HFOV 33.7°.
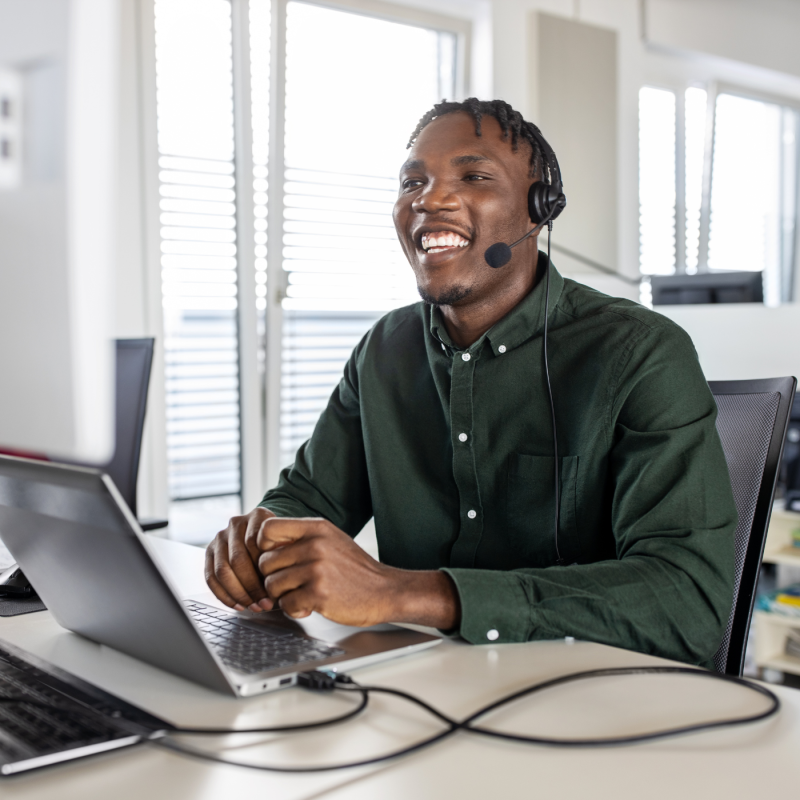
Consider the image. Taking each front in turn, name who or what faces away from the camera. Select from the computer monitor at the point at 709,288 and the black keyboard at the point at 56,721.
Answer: the computer monitor

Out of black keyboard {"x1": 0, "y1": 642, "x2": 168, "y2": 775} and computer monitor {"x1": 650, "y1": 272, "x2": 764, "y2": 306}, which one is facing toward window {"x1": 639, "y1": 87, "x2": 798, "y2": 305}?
the computer monitor

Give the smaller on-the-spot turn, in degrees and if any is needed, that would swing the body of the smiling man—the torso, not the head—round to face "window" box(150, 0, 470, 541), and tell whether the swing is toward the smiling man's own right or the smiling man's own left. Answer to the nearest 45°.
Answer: approximately 135° to the smiling man's own right

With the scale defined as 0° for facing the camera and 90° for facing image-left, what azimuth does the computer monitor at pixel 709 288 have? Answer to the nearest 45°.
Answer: approximately 180°

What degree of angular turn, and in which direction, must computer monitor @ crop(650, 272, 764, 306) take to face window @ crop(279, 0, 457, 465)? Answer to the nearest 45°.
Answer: approximately 90° to its left

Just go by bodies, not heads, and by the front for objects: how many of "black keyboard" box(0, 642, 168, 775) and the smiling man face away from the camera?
0

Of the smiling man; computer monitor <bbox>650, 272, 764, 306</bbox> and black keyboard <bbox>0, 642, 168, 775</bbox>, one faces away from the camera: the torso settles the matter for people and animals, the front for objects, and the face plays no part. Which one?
the computer monitor

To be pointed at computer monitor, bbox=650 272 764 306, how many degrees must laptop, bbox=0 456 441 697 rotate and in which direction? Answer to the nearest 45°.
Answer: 0° — it already faces it

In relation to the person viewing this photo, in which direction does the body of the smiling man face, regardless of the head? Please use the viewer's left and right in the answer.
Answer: facing the viewer and to the left of the viewer

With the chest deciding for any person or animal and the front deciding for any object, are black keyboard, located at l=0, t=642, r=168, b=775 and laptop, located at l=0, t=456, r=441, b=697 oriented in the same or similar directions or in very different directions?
very different directions

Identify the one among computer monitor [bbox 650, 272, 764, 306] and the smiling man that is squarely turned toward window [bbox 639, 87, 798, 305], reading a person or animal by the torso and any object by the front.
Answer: the computer monitor

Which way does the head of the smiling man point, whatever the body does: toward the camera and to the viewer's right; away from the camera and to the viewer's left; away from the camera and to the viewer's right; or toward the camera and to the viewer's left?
toward the camera and to the viewer's left
